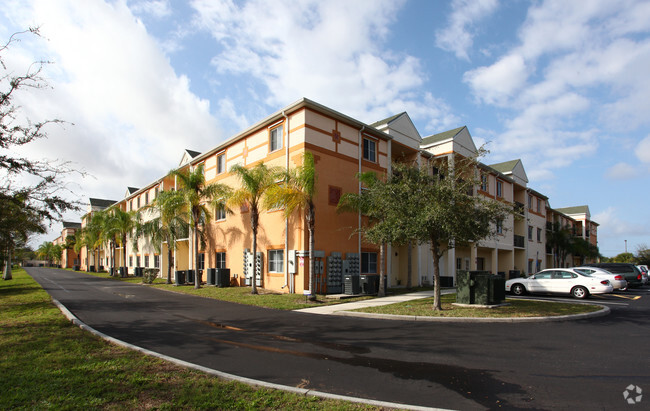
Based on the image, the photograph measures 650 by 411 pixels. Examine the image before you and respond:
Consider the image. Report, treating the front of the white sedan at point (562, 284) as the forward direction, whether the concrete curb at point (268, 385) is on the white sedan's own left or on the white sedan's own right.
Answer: on the white sedan's own left

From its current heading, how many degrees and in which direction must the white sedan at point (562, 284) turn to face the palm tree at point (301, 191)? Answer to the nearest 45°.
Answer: approximately 45° to its left

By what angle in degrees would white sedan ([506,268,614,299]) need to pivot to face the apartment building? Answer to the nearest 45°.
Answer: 0° — it already faces it

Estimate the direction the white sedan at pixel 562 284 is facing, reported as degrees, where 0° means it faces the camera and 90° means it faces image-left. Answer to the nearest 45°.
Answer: approximately 90°
